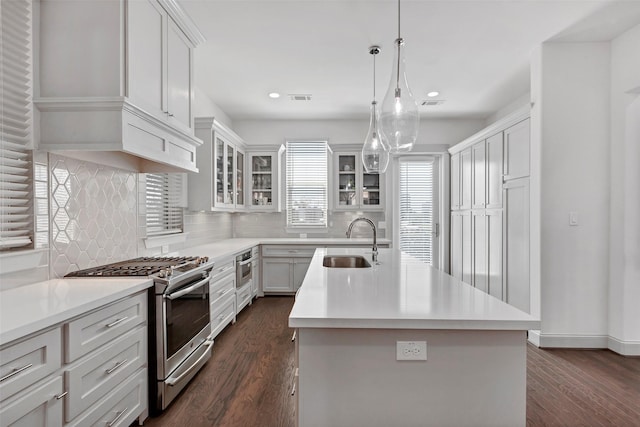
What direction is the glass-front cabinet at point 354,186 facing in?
toward the camera

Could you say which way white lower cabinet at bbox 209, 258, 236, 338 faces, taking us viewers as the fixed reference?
facing the viewer and to the right of the viewer

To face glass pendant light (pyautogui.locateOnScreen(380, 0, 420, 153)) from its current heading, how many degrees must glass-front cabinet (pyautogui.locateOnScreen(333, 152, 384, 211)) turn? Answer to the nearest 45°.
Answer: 0° — it already faces it

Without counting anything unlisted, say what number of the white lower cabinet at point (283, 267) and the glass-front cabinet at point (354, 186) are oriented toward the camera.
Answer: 2

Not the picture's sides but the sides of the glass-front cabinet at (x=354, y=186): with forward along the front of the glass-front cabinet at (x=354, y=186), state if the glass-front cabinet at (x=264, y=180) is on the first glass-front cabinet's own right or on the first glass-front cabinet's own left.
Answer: on the first glass-front cabinet's own right

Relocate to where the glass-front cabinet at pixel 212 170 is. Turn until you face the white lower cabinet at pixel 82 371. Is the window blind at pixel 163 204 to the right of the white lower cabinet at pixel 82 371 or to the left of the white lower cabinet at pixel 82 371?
right

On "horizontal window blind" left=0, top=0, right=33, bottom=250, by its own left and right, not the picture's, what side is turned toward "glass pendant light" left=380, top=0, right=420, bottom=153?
front

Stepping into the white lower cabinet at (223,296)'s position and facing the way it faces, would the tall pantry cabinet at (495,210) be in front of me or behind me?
in front

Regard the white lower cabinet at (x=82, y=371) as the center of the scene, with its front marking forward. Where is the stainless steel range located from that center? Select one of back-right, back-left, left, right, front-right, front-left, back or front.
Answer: left

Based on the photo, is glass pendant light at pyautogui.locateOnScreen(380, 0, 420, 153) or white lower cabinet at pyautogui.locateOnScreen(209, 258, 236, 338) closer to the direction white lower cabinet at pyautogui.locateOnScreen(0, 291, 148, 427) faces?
the glass pendant light

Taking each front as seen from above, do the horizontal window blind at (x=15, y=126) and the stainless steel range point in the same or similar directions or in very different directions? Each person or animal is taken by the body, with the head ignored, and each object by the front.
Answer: same or similar directions

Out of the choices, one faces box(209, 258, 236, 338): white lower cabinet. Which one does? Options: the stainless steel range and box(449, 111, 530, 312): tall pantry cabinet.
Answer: the tall pantry cabinet

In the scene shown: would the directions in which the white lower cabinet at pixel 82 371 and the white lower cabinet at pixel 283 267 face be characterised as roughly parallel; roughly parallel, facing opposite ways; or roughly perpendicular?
roughly perpendicular

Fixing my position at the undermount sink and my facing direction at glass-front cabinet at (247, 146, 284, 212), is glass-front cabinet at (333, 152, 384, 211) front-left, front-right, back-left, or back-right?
front-right

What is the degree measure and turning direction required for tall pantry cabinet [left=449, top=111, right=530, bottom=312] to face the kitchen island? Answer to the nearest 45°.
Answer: approximately 45° to its left

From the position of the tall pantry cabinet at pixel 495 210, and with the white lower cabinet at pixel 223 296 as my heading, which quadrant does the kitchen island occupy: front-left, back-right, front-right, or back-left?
front-left

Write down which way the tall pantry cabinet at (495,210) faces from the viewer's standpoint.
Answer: facing the viewer and to the left of the viewer

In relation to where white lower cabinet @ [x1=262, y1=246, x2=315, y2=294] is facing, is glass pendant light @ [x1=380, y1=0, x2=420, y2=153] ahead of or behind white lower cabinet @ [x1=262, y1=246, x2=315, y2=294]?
ahead

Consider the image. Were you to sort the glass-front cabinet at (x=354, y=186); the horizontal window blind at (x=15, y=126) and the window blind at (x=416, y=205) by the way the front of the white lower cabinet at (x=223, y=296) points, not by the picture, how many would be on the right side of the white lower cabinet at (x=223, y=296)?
1

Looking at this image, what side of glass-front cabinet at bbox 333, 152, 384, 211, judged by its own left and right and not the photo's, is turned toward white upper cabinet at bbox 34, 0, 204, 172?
front

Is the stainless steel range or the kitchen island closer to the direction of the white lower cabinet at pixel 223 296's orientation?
the kitchen island

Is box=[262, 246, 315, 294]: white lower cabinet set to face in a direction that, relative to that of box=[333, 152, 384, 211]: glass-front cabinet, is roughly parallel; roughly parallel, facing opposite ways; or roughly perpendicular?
roughly parallel

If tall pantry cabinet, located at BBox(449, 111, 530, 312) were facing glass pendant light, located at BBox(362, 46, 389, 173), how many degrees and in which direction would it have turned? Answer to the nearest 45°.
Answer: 0° — it already faces it
